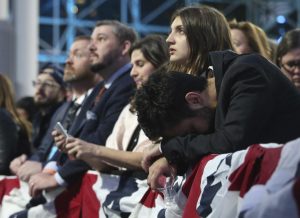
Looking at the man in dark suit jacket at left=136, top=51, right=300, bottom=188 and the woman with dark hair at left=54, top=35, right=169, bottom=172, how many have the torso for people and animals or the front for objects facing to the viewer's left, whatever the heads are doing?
2

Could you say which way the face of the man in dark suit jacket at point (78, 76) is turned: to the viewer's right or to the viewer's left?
to the viewer's left

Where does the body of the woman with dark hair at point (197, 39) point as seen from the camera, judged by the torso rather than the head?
to the viewer's left

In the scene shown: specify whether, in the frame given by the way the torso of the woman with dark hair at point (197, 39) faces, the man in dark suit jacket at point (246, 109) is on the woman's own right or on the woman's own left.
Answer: on the woman's own left

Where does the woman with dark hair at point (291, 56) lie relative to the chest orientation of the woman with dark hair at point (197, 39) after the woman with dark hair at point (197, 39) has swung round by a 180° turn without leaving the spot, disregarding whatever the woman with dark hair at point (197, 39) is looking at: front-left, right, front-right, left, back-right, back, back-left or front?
front-left

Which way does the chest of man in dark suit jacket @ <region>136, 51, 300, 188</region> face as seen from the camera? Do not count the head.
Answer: to the viewer's left

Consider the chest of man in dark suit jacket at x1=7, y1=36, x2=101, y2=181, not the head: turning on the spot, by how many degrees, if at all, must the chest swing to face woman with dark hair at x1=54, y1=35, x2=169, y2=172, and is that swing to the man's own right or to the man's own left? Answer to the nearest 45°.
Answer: approximately 45° to the man's own left
